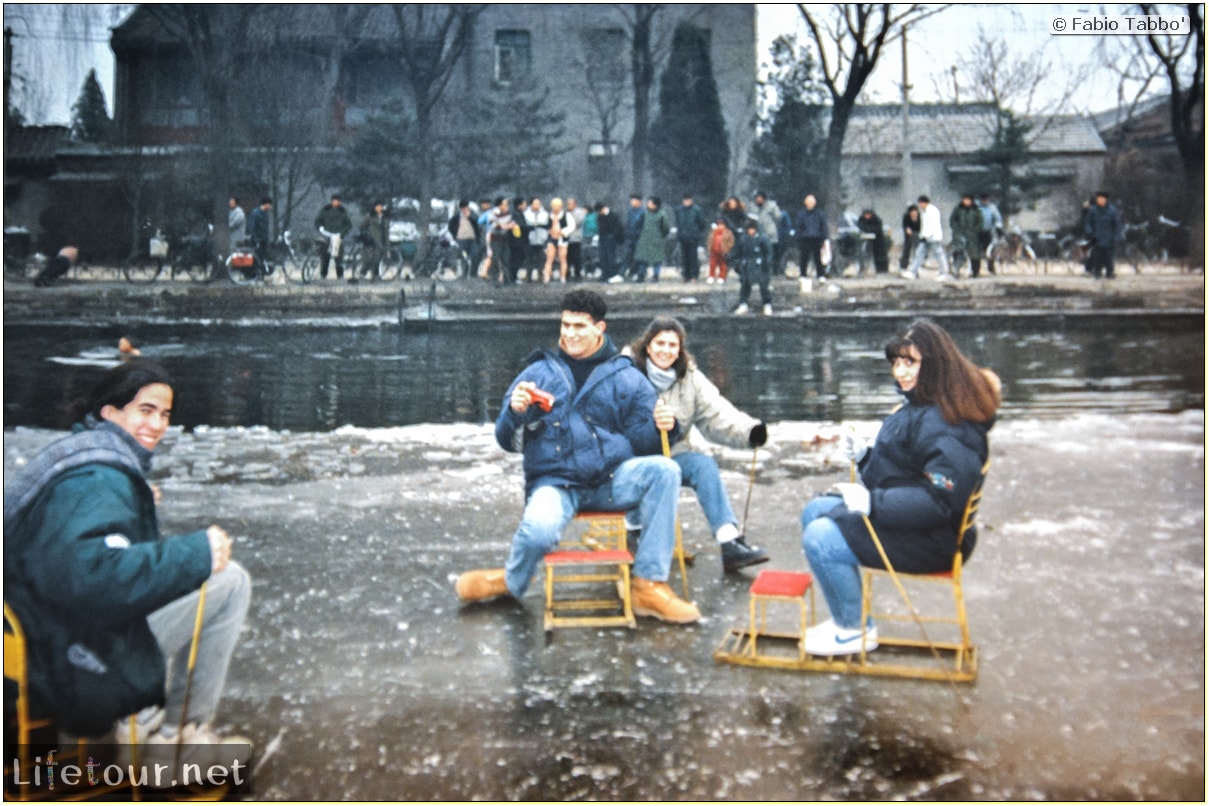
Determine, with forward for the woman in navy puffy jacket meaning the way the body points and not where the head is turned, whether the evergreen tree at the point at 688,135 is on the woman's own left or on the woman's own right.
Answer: on the woman's own right

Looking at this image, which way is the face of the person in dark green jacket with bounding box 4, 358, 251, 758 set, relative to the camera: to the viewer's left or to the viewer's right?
to the viewer's right

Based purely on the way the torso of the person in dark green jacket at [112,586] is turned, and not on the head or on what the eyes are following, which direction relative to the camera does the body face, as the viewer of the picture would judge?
to the viewer's right

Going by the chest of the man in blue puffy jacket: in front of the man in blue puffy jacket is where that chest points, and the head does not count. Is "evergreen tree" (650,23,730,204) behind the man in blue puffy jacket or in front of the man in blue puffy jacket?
behind

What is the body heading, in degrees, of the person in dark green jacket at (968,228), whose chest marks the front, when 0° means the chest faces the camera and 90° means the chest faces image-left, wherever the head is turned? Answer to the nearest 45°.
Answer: approximately 0°

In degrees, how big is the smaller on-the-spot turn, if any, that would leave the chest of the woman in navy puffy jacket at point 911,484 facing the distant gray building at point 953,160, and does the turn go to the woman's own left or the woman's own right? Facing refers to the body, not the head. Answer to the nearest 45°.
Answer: approximately 90° to the woman's own right

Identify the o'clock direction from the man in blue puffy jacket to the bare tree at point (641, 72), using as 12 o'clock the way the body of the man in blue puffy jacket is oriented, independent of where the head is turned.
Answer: The bare tree is roughly at 6 o'clock from the man in blue puffy jacket.

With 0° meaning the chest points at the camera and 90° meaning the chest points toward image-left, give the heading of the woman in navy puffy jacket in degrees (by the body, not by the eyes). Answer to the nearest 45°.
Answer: approximately 90°
